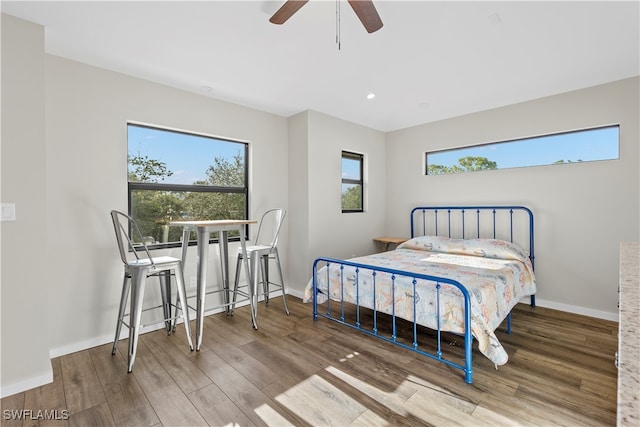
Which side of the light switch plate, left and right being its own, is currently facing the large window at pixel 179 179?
left

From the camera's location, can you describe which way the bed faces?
facing the viewer and to the left of the viewer

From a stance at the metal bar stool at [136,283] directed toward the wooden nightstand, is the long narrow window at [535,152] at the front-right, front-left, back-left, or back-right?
front-right

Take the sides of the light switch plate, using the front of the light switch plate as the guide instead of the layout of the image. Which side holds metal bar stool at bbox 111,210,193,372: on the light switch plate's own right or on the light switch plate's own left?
on the light switch plate's own left

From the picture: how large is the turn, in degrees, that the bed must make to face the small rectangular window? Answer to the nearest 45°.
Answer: approximately 90° to its right

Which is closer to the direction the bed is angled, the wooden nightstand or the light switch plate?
the light switch plate

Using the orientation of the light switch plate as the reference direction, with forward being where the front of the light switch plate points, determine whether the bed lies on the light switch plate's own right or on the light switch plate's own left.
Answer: on the light switch plate's own left

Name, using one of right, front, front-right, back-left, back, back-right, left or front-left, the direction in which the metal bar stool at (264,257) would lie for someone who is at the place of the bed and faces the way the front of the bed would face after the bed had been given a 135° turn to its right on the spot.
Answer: left

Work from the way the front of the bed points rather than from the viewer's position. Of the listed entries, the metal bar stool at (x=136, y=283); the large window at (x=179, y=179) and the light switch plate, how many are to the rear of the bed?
0

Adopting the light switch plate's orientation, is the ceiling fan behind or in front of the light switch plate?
in front

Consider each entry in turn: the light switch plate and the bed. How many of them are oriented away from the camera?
0

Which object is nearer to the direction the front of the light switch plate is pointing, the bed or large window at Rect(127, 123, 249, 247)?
the bed

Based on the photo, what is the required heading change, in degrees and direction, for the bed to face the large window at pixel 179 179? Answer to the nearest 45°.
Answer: approximately 45° to its right
